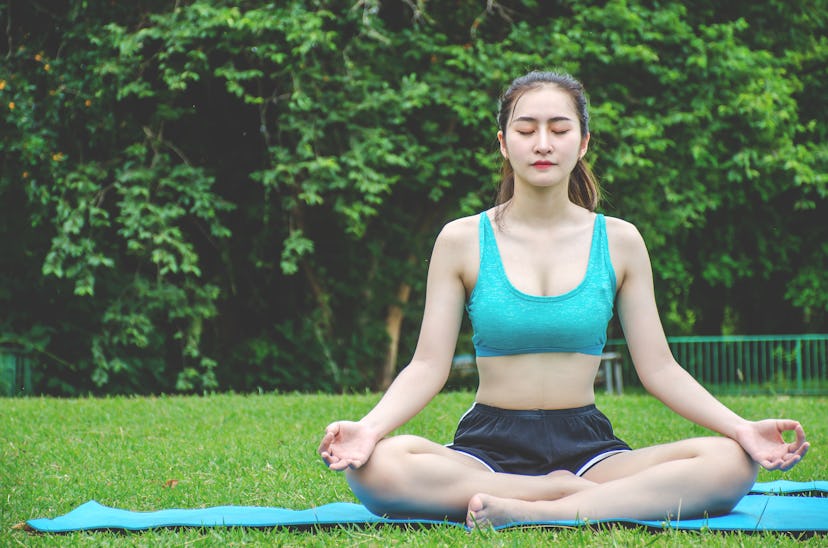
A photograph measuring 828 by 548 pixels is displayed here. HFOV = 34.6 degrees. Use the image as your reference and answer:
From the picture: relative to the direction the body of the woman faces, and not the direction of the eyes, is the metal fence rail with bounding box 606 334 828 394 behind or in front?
behind

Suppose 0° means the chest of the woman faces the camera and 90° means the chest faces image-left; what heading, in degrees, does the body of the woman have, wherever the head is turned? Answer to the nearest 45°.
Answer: approximately 0°
